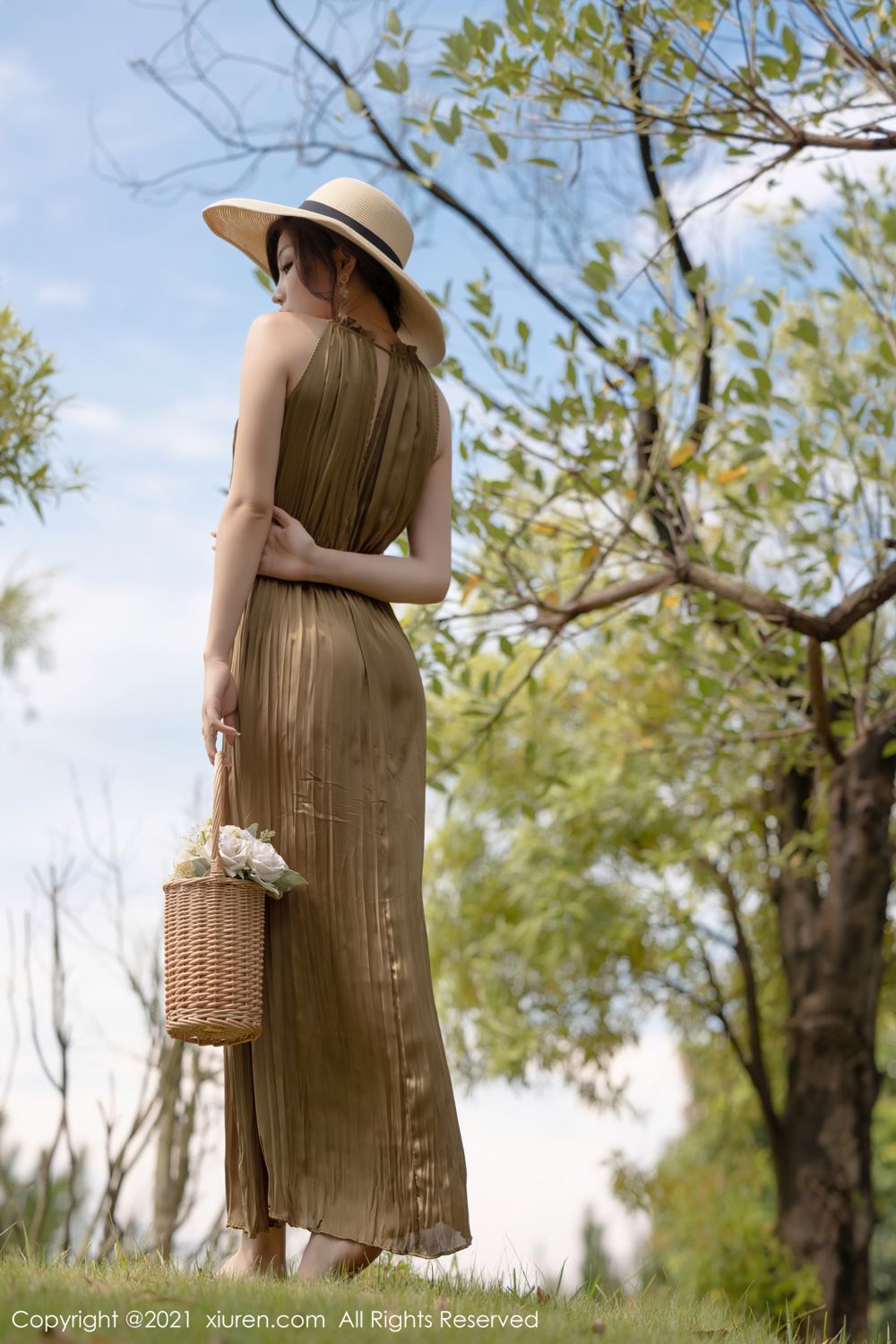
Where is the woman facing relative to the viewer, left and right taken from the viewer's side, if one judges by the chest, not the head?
facing away from the viewer and to the left of the viewer

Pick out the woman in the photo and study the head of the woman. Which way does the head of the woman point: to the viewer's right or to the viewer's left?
to the viewer's left
